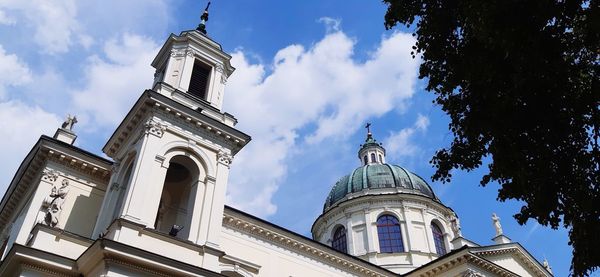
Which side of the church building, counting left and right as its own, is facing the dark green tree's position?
left

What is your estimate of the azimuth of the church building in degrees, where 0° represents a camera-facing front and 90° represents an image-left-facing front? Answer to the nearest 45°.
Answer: approximately 45°
